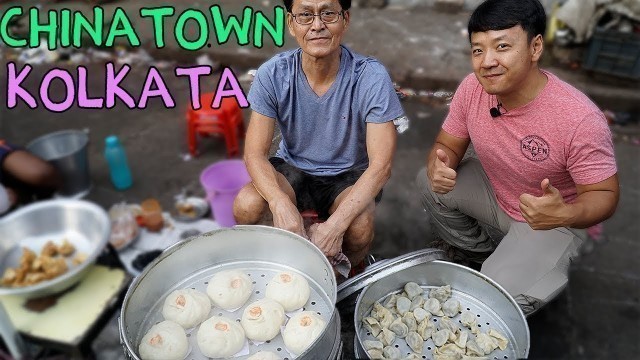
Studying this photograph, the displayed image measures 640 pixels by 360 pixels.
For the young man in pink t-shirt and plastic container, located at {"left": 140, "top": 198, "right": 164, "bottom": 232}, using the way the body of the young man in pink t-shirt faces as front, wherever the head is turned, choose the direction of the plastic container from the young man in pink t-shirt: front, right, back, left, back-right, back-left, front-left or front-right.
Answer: front-right

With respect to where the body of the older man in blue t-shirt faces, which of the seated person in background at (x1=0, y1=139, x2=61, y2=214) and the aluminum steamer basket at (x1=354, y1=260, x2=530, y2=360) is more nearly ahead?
the aluminum steamer basket

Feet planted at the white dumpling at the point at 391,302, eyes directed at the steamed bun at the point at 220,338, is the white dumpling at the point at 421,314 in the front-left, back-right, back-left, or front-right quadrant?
back-left

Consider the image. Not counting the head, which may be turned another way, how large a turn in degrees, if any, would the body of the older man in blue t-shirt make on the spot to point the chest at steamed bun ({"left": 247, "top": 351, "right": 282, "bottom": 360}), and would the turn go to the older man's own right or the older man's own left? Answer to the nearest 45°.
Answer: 0° — they already face it

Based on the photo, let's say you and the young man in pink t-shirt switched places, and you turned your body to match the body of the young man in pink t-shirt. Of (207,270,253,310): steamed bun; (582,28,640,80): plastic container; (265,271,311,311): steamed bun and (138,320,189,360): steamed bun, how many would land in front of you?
3

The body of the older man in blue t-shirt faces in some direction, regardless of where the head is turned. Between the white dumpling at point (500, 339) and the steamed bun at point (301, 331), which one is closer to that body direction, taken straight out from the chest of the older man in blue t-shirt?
the steamed bun
